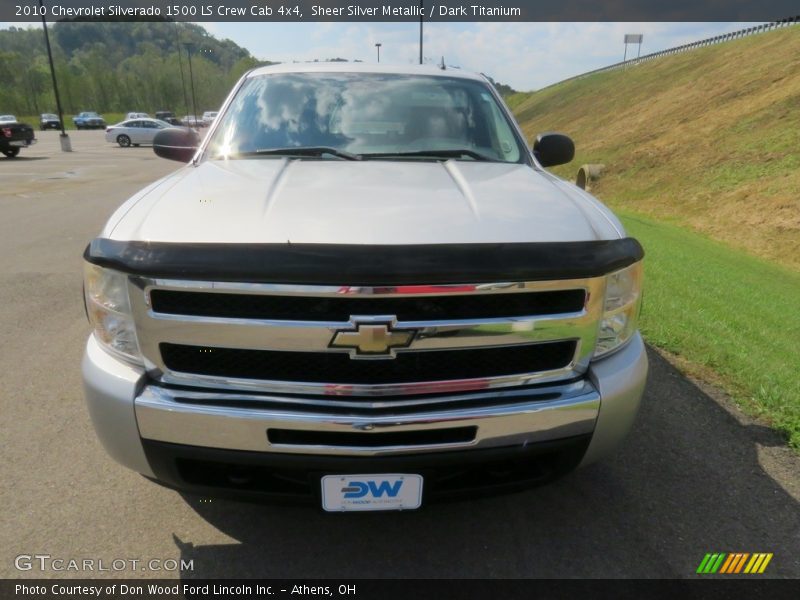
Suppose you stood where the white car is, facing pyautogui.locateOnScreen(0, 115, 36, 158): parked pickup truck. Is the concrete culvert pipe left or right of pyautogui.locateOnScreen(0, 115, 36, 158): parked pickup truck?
left

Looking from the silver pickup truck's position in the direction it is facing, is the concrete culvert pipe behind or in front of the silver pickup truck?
behind

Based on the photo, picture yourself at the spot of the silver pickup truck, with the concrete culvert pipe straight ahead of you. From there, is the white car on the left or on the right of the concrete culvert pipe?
left

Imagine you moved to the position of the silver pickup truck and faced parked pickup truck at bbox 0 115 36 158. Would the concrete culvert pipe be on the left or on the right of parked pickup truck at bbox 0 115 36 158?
right

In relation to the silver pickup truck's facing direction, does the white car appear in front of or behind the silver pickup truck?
behind

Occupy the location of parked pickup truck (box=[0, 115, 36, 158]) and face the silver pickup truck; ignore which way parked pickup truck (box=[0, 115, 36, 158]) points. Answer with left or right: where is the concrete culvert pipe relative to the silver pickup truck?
left

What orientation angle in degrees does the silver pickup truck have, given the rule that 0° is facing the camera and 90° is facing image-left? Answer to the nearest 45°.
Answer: approximately 0°

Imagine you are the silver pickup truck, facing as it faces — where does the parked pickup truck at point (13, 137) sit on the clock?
The parked pickup truck is roughly at 5 o'clock from the silver pickup truck.
